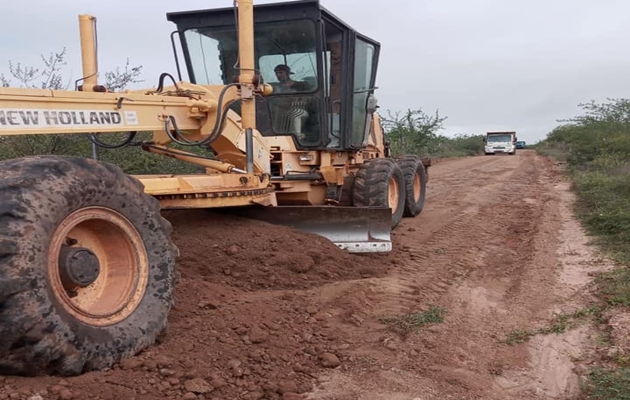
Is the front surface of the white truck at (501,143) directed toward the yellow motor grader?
yes

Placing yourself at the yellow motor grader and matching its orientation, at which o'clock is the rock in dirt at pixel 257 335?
The rock in dirt is roughly at 10 o'clock from the yellow motor grader.

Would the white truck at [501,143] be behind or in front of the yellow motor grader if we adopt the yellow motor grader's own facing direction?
behind

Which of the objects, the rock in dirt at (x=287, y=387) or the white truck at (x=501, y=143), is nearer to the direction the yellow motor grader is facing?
the rock in dirt

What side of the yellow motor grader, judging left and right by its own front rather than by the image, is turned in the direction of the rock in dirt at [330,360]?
left

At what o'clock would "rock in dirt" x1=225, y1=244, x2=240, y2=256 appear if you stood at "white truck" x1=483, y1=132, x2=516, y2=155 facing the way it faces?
The rock in dirt is roughly at 12 o'clock from the white truck.

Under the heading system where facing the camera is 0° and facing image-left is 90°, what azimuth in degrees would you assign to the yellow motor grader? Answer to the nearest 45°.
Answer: approximately 45°

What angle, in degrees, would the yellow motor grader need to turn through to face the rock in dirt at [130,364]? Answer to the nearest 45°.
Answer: approximately 45° to its left

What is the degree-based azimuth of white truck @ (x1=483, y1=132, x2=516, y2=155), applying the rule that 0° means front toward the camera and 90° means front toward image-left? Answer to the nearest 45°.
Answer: approximately 0°
